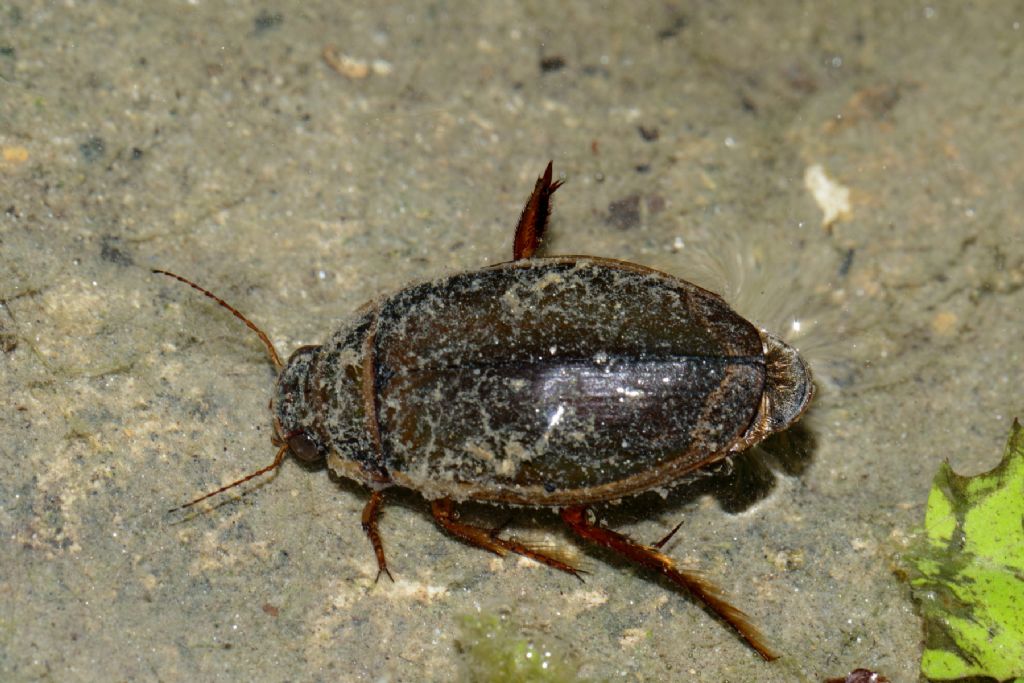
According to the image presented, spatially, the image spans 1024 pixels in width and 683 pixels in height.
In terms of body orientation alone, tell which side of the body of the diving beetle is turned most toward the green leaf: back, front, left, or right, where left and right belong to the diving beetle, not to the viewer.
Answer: back

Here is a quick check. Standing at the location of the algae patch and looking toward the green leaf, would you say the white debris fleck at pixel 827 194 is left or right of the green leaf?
left

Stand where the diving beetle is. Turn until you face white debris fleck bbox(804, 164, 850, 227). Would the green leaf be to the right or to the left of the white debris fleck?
right

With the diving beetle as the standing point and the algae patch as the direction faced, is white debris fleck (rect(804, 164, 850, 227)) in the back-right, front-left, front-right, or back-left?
back-left

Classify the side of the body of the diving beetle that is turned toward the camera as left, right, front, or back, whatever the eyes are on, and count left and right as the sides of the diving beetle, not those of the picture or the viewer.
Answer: left

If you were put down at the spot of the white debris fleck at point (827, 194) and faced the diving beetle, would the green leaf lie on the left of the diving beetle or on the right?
left

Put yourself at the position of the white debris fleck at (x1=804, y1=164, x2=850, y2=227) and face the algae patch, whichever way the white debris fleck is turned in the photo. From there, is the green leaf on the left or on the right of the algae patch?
left

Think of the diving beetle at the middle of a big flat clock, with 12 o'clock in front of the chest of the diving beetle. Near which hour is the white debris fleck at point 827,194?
The white debris fleck is roughly at 4 o'clock from the diving beetle.
